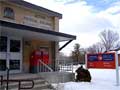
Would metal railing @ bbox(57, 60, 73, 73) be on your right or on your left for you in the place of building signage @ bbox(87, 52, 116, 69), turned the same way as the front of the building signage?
on your right

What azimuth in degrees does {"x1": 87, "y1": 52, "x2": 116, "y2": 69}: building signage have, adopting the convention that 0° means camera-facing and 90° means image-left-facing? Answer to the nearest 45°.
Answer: approximately 0°
